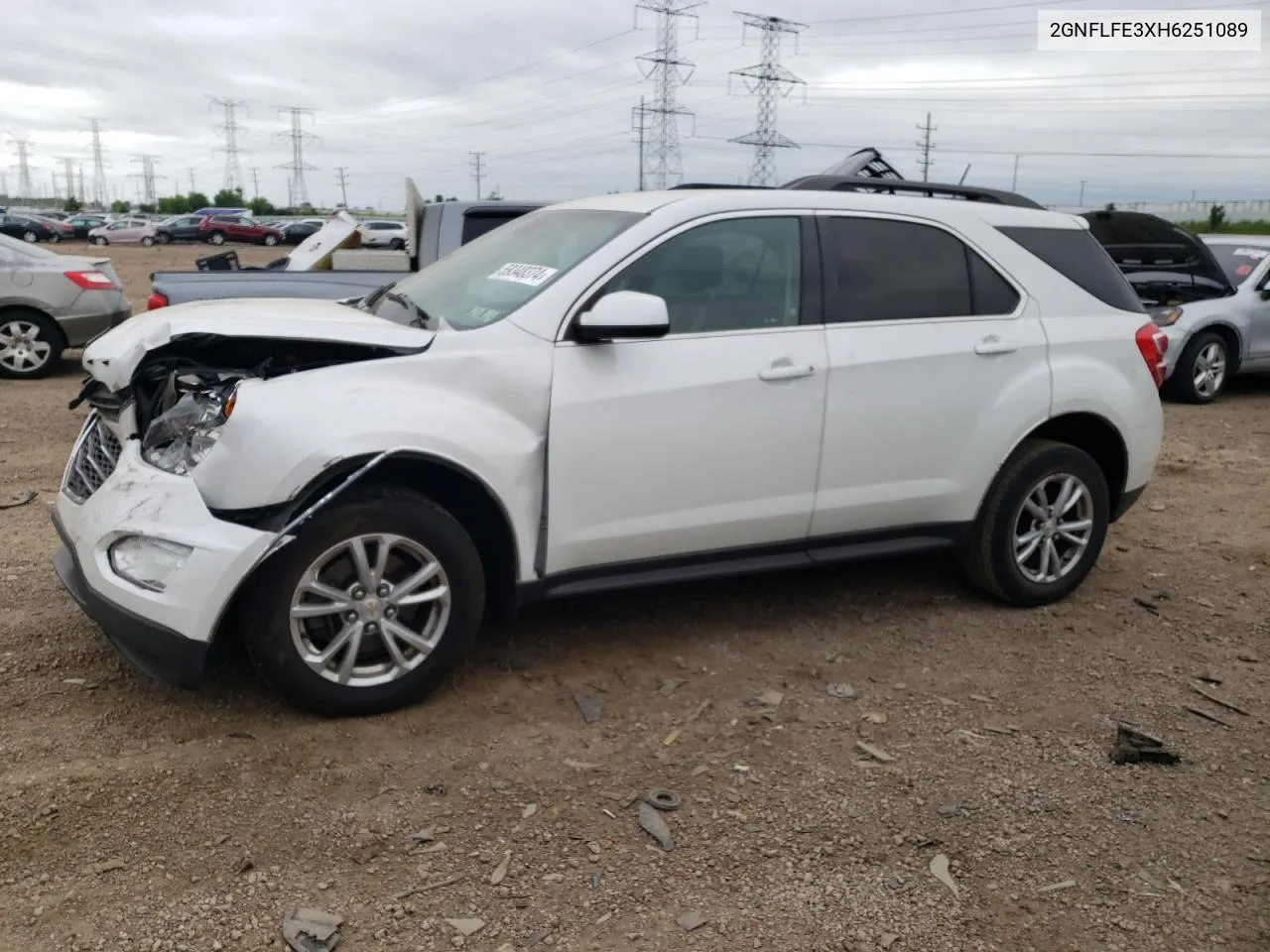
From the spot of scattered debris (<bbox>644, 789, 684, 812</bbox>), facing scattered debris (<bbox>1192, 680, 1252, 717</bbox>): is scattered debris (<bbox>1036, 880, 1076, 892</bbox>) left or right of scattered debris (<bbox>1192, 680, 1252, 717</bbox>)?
right

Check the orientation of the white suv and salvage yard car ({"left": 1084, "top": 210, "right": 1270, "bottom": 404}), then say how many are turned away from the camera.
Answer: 0

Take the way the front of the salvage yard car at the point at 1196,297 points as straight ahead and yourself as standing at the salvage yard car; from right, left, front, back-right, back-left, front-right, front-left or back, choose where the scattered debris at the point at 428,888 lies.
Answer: front-left

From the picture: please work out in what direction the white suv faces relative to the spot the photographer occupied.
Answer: facing the viewer and to the left of the viewer

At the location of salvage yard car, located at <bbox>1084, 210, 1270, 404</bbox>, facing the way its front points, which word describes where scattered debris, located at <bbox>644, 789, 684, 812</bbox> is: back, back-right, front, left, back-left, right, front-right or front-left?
front-left

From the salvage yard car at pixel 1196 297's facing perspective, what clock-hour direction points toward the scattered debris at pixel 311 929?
The scattered debris is roughly at 11 o'clock from the salvage yard car.

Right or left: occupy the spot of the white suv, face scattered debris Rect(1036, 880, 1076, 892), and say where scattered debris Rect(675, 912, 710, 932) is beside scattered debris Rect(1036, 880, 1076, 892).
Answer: right

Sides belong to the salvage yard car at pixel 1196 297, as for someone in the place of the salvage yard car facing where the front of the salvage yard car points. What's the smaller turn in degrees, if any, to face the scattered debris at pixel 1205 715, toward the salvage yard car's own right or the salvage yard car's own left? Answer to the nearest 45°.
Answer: approximately 45° to the salvage yard car's own left

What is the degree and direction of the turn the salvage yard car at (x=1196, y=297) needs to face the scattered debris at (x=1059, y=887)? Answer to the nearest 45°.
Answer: approximately 45° to its left

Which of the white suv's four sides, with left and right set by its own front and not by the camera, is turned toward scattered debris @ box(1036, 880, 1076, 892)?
left

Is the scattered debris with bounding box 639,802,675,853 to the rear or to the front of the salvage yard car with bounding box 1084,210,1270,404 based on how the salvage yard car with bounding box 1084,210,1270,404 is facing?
to the front
